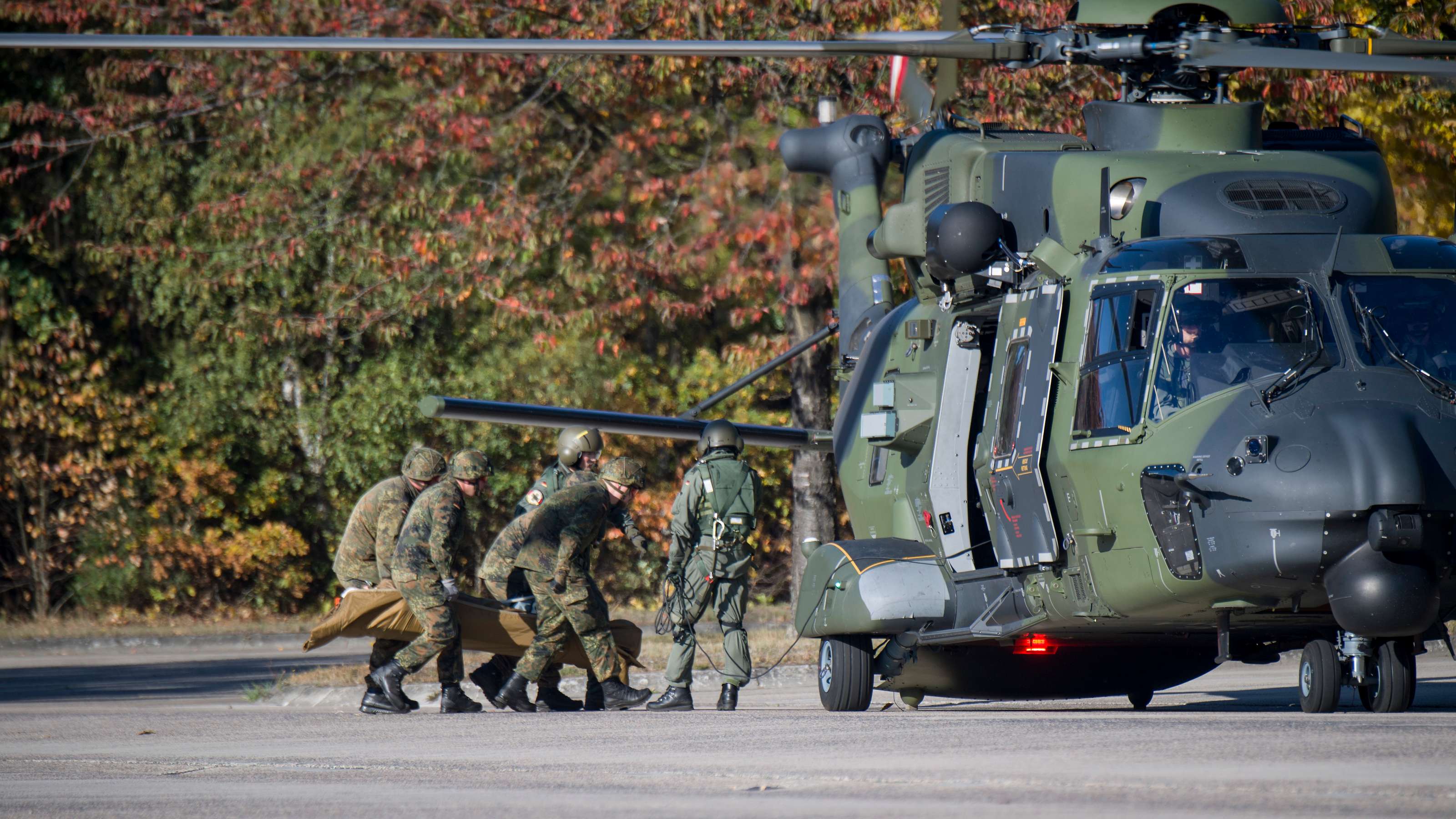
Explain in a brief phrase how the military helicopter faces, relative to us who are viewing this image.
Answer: facing the viewer and to the right of the viewer

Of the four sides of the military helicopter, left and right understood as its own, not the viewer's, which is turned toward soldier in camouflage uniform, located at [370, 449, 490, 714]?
back

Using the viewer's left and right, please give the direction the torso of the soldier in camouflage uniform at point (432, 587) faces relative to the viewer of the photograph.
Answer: facing to the right of the viewer

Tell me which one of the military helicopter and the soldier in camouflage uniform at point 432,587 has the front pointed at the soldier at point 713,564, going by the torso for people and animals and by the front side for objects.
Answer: the soldier in camouflage uniform

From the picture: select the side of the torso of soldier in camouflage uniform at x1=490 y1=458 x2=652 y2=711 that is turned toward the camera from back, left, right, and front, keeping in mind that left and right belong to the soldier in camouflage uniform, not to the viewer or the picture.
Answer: right

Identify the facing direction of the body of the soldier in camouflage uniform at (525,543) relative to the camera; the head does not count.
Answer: to the viewer's right

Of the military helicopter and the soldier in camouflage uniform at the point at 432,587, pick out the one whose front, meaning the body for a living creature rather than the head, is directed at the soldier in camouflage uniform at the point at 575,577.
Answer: the soldier in camouflage uniform at the point at 432,587

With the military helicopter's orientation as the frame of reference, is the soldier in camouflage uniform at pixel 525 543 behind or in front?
behind

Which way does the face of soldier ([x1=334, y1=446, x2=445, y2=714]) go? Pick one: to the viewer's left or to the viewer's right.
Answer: to the viewer's right

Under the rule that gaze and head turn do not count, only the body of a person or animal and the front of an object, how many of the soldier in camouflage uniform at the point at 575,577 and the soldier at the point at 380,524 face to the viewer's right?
2

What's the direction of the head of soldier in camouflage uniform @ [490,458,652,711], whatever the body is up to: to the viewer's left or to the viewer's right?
to the viewer's right

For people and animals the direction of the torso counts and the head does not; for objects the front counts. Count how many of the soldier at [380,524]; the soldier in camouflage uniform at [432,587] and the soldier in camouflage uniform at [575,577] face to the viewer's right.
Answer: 3

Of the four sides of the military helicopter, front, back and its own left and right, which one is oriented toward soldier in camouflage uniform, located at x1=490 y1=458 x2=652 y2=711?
right

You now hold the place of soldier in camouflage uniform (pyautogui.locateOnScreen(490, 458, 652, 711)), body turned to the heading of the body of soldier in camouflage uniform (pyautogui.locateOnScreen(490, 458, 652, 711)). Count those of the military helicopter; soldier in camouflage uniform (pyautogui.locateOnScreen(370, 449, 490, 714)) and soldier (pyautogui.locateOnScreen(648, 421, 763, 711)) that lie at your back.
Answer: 1

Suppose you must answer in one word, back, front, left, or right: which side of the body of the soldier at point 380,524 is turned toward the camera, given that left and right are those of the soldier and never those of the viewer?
right
